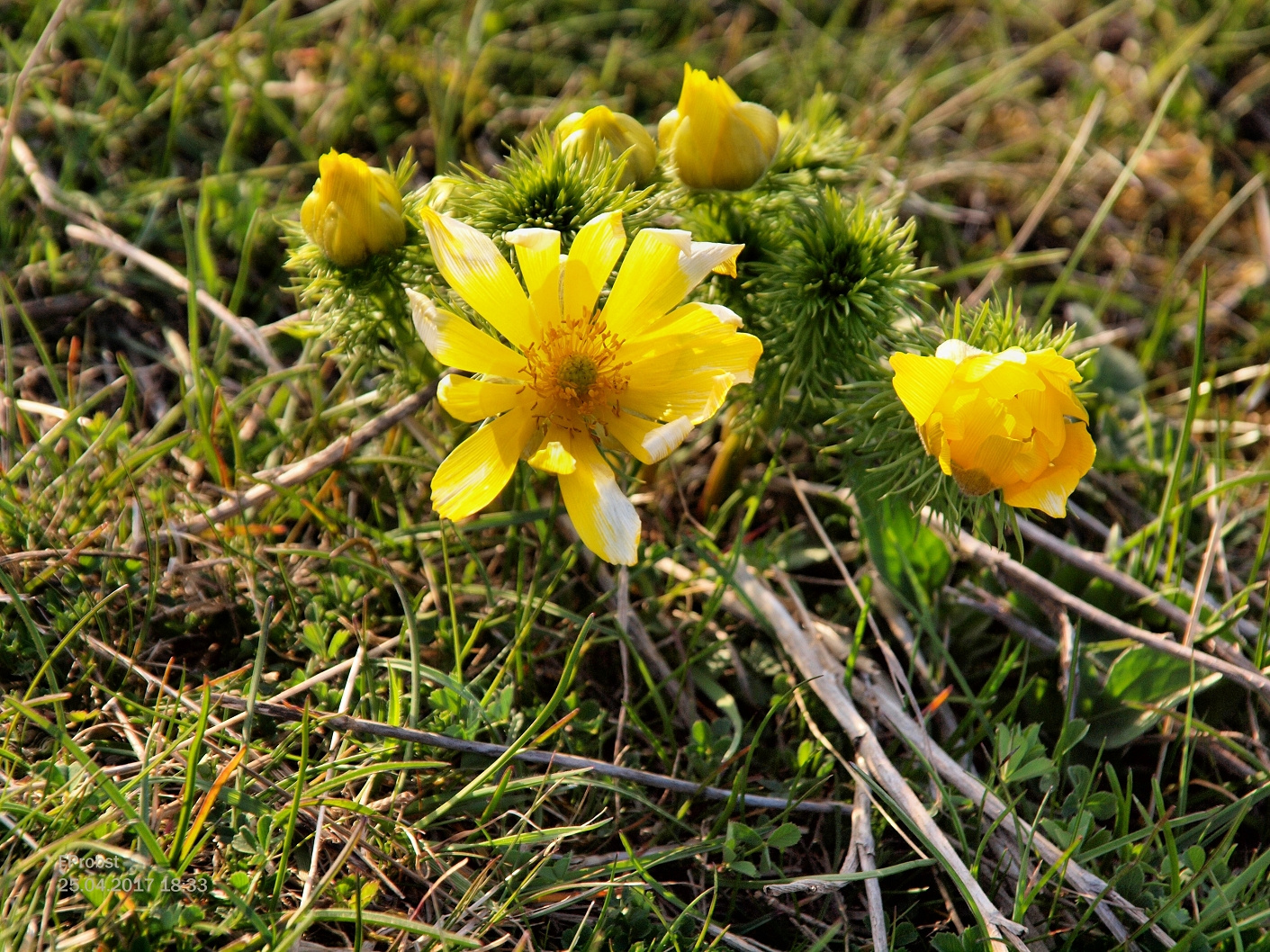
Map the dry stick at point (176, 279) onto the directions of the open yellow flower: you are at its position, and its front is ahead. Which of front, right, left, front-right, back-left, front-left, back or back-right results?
back-right

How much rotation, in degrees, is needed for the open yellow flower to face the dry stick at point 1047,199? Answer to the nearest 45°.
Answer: approximately 135° to its left

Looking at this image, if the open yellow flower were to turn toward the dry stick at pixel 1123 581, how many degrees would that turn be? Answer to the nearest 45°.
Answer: approximately 90° to its left

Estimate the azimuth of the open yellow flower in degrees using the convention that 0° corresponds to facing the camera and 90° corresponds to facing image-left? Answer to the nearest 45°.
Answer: approximately 0°

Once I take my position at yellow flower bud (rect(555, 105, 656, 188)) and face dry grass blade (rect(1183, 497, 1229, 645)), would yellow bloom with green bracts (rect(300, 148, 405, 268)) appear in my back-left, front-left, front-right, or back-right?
back-right

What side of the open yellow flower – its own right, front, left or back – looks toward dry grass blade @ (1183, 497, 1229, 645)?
left
